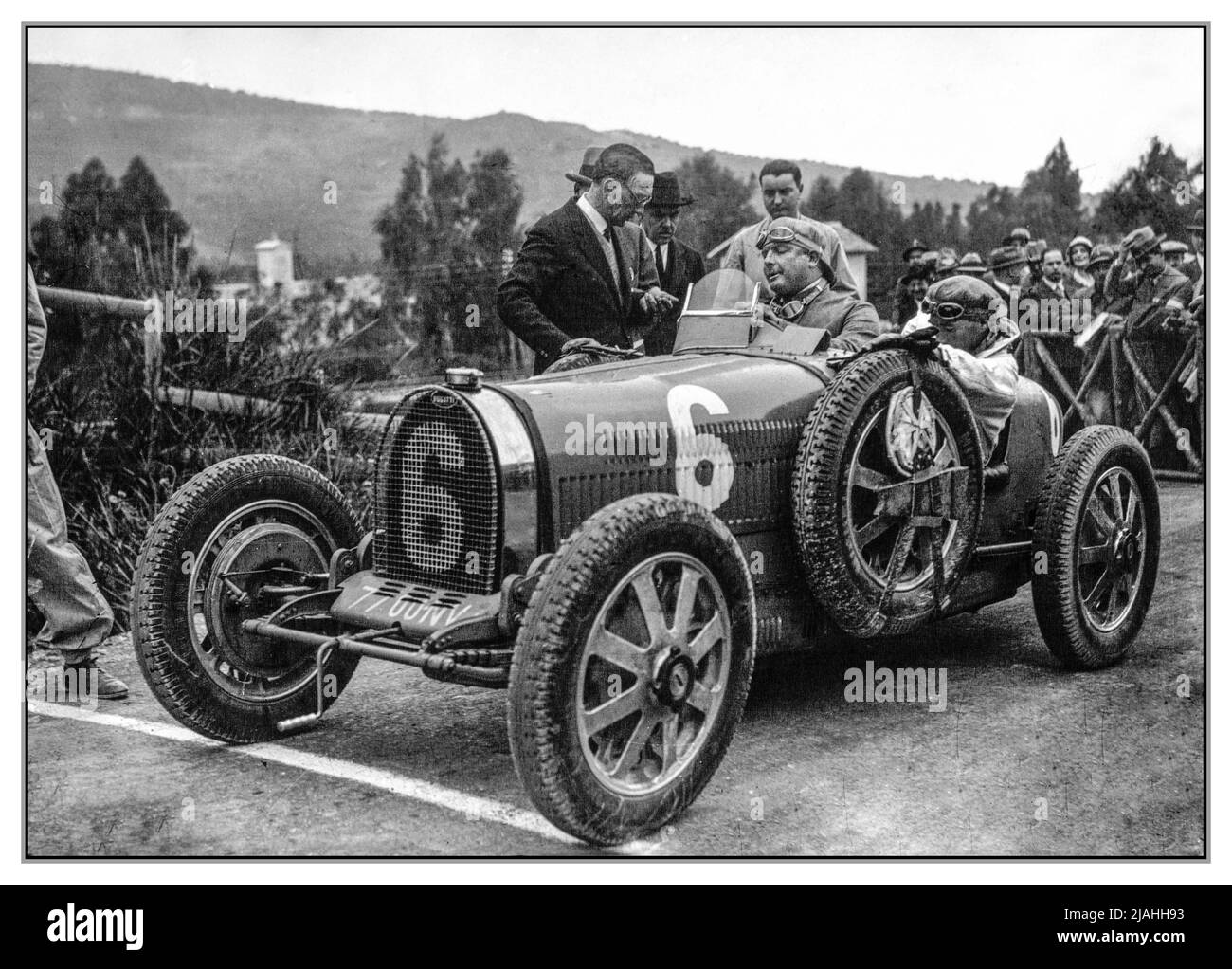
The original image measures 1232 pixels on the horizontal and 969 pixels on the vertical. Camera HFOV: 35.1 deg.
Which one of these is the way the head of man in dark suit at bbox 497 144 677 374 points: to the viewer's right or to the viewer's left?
to the viewer's right

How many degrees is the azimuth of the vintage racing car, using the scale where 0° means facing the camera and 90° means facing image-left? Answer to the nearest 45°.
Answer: approximately 45°

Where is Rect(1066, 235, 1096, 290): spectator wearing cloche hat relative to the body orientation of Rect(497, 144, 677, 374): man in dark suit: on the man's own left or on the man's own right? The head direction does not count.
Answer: on the man's own left
